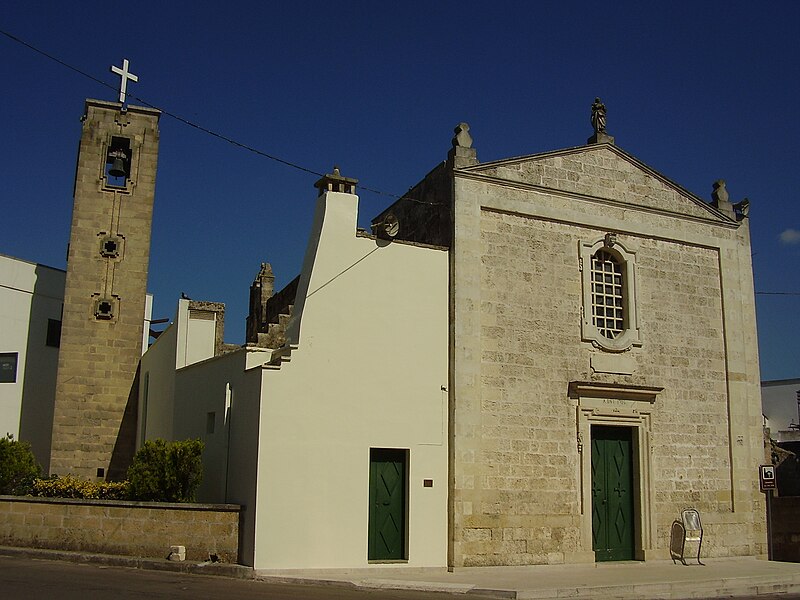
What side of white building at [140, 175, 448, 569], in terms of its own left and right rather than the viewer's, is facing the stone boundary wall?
right

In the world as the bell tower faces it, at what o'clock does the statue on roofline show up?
The statue on roofline is roughly at 10 o'clock from the bell tower.

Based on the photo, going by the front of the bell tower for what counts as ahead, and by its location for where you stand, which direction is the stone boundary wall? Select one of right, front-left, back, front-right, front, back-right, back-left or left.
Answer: front

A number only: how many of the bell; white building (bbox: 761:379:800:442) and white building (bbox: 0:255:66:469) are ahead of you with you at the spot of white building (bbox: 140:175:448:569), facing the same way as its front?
0

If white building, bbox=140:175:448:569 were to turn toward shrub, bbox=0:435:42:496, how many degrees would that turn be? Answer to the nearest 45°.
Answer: approximately 135° to its right

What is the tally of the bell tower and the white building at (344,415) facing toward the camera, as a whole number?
2

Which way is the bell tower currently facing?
toward the camera

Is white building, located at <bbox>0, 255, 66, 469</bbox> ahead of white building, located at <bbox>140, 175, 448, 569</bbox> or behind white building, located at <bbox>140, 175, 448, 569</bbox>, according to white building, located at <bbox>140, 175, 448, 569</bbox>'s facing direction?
behind

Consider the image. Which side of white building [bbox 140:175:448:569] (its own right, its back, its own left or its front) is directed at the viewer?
front

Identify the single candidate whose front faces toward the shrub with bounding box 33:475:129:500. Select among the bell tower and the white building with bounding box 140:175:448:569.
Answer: the bell tower

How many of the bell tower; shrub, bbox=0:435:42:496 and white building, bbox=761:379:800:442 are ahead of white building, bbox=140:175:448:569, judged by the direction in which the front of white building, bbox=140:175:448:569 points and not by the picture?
0

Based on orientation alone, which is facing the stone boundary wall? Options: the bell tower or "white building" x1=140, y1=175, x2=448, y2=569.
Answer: the bell tower

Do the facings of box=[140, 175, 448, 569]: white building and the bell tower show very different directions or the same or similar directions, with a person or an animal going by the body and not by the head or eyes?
same or similar directions
